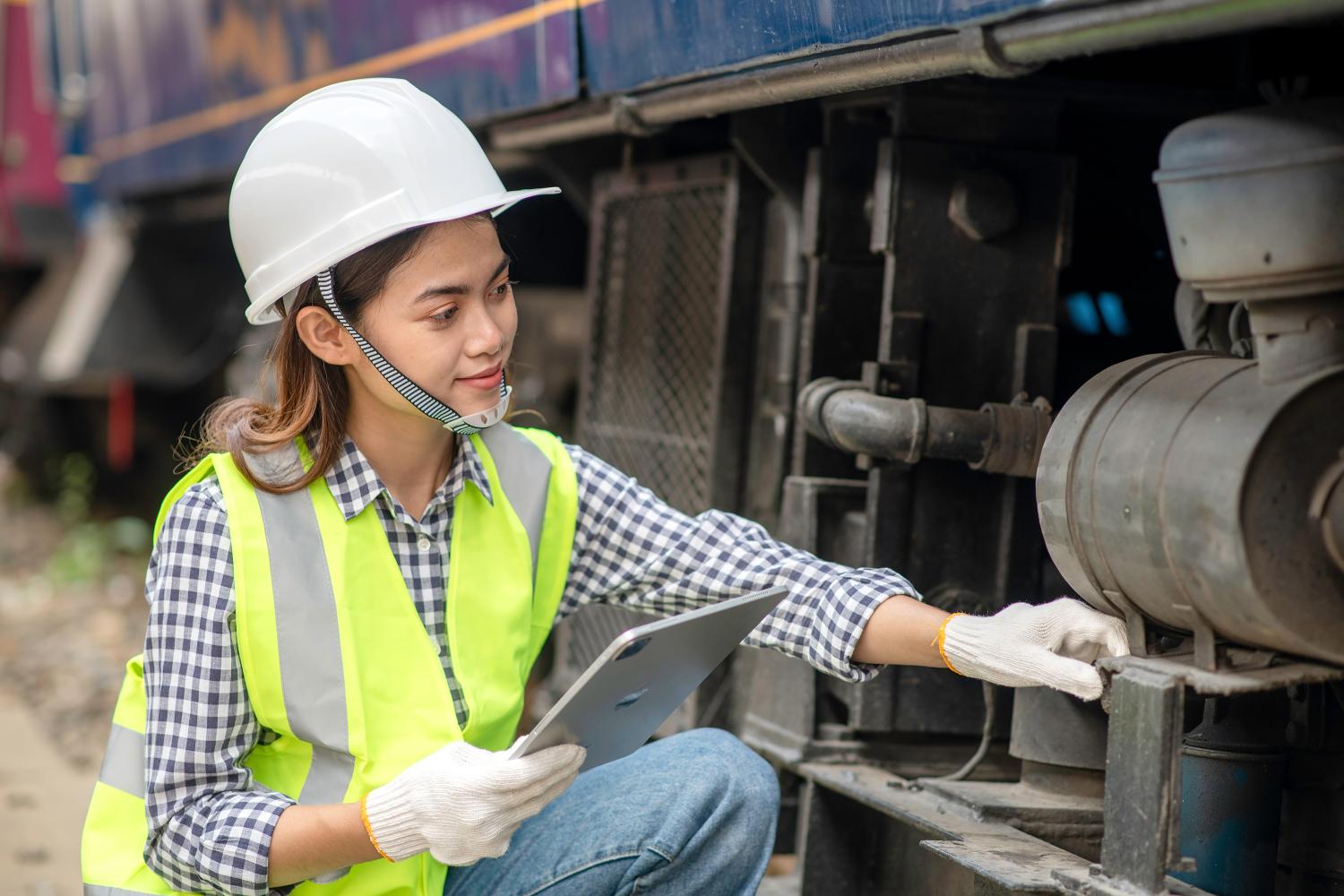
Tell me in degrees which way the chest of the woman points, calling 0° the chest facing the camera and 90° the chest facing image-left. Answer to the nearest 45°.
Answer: approximately 315°
